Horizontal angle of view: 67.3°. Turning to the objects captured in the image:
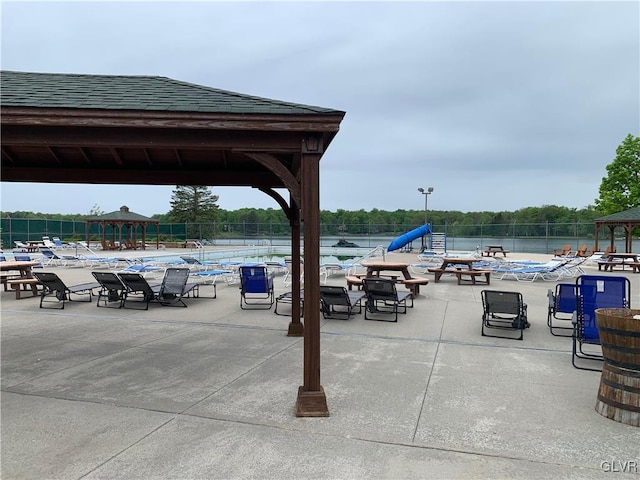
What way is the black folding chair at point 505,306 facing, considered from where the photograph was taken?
facing away from the viewer

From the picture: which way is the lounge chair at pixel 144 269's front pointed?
to the viewer's right

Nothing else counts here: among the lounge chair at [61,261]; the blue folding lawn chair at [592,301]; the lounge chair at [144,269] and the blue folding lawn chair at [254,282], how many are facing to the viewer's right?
2

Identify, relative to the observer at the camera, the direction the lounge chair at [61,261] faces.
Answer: facing to the right of the viewer

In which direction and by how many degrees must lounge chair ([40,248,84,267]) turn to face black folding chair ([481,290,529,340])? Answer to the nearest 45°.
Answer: approximately 90° to its right

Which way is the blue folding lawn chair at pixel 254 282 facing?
away from the camera

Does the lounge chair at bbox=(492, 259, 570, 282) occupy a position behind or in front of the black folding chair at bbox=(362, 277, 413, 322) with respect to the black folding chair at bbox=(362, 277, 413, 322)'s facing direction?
in front

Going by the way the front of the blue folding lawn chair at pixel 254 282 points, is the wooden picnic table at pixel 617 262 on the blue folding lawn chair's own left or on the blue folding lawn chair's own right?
on the blue folding lawn chair's own right
